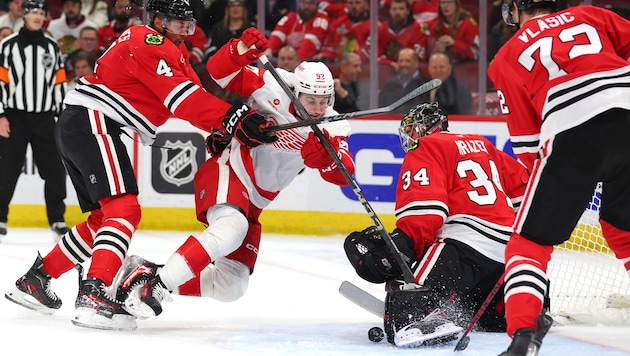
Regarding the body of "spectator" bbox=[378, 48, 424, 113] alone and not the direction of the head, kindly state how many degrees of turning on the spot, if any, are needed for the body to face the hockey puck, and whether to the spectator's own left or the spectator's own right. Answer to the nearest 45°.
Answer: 0° — they already face it

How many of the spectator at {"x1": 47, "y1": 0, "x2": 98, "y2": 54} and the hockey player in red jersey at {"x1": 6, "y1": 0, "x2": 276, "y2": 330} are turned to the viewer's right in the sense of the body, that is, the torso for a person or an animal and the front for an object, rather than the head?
1

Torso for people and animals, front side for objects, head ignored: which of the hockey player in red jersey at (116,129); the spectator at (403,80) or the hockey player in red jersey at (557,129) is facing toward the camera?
the spectator

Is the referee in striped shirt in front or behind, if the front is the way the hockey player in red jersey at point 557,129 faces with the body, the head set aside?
in front

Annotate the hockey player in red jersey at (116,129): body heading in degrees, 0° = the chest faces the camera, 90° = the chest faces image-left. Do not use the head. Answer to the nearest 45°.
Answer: approximately 270°

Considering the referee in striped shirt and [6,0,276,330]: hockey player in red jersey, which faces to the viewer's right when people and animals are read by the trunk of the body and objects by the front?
the hockey player in red jersey

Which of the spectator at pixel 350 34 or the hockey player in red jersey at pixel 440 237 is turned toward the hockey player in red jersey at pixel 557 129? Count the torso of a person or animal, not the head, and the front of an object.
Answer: the spectator

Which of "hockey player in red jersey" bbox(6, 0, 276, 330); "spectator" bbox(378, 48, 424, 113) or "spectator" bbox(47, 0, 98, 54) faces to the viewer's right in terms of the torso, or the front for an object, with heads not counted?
the hockey player in red jersey

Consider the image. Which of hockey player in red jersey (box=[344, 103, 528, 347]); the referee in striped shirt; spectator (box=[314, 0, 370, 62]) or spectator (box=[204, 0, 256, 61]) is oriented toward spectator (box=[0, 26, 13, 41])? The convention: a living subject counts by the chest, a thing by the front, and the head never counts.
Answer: the hockey player in red jersey

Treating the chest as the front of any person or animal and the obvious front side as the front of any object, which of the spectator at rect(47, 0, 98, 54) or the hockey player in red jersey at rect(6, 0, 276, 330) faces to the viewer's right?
the hockey player in red jersey
